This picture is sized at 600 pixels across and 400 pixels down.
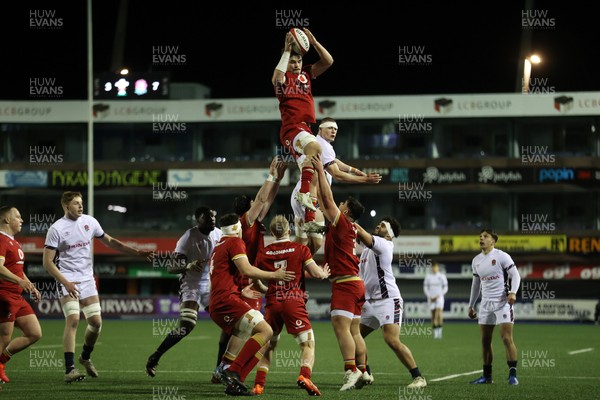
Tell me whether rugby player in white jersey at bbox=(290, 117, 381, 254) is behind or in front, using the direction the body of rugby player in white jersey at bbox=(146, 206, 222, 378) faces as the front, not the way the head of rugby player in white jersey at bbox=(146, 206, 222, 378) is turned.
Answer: in front

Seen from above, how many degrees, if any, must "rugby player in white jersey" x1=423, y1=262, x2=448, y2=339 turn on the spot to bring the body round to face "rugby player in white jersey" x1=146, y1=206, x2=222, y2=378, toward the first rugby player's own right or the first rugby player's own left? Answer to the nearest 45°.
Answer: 0° — they already face them

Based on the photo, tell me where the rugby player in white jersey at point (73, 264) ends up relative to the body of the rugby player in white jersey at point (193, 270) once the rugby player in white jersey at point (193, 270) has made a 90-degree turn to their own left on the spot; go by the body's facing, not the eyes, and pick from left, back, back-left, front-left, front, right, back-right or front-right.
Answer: back-left

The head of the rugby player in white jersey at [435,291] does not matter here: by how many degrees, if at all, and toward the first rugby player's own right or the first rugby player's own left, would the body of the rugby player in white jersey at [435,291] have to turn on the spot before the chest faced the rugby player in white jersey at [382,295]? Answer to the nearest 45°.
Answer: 0° — they already face them

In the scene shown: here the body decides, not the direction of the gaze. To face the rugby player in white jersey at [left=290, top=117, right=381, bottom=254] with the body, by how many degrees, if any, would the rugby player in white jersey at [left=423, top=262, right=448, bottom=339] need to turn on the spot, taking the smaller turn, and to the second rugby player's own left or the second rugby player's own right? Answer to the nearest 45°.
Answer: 0° — they already face them

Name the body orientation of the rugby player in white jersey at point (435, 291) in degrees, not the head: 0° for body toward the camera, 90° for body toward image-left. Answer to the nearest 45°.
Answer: approximately 0°

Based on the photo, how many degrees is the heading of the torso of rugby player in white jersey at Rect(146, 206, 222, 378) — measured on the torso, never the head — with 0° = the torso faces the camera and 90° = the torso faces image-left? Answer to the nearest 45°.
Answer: approximately 315°

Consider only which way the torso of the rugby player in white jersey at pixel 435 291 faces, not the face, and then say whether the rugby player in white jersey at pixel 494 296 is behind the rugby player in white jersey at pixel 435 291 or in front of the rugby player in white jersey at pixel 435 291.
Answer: in front

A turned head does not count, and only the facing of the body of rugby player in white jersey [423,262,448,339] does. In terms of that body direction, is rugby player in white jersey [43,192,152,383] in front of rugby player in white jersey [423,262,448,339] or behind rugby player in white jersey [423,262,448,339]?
in front

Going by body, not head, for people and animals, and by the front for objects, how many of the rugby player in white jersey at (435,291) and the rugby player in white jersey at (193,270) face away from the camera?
0

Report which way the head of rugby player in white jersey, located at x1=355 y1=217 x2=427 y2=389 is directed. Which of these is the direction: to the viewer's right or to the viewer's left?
to the viewer's left
